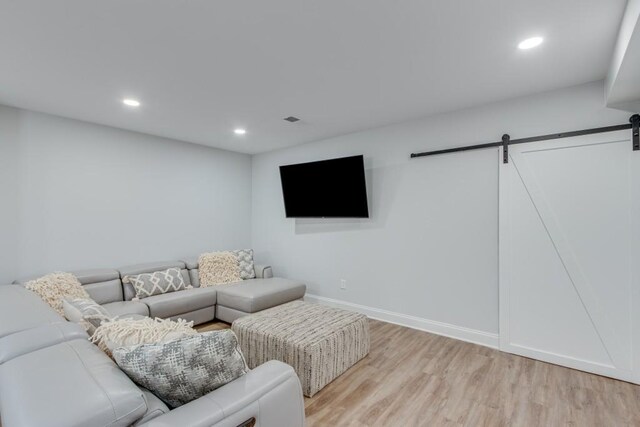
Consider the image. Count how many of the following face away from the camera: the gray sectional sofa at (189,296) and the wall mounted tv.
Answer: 0

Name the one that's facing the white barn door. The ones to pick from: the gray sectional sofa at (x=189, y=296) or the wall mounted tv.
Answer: the gray sectional sofa

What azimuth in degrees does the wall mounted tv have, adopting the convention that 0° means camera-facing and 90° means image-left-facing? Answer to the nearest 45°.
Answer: approximately 45°

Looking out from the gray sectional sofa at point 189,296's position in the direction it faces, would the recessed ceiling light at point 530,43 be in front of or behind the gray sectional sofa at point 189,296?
in front

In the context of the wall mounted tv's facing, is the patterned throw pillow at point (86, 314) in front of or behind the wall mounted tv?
in front

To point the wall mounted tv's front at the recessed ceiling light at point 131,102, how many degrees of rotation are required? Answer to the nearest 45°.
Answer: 0° — it already faces it

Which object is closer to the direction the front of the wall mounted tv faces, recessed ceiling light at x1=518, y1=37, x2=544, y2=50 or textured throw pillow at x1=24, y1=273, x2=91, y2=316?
the textured throw pillow
